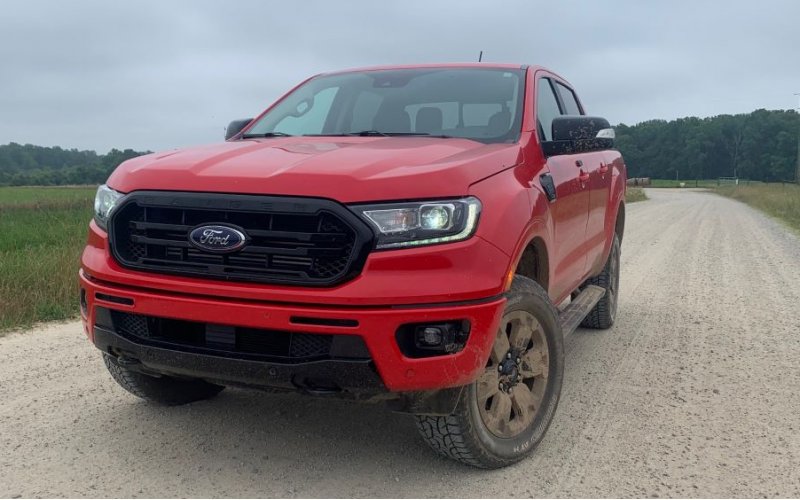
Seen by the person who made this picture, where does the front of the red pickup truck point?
facing the viewer and to the left of the viewer
